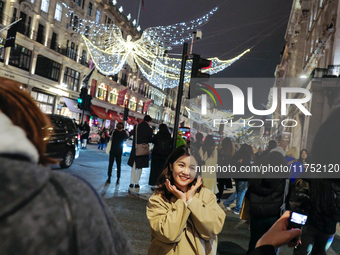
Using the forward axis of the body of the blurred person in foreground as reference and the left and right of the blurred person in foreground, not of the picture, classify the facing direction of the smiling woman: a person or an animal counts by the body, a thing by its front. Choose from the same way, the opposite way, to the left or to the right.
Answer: the opposite way

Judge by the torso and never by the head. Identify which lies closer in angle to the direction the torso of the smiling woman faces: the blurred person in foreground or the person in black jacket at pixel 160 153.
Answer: the blurred person in foreground

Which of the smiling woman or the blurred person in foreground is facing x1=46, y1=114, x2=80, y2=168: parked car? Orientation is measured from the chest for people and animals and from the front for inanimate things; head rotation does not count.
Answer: the blurred person in foreground

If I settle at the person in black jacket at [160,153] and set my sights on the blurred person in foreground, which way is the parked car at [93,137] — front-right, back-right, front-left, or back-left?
back-right

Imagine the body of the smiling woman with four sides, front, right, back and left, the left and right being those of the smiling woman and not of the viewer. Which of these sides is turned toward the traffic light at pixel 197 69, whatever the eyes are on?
back

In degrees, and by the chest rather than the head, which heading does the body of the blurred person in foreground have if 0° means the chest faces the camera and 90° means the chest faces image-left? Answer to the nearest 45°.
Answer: approximately 180°

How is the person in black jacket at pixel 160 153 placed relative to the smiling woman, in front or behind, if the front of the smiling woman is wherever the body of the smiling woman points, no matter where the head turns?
behind

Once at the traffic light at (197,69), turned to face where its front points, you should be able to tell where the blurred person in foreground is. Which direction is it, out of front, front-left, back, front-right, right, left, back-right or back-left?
right
